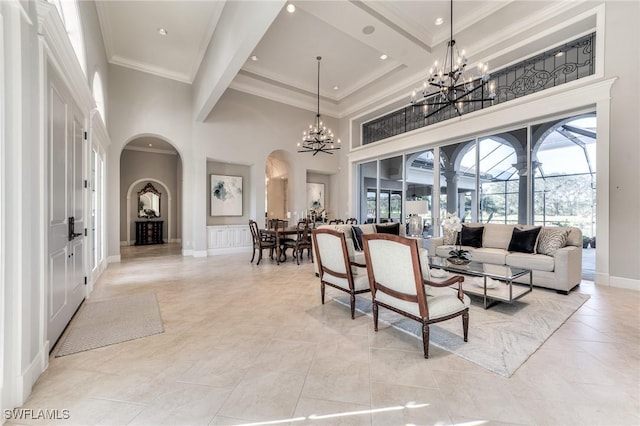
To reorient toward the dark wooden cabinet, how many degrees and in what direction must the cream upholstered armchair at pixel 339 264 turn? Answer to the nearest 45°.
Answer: approximately 90° to its left

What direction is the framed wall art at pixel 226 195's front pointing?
toward the camera

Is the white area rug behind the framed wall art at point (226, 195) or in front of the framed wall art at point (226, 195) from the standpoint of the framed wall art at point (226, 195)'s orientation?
in front

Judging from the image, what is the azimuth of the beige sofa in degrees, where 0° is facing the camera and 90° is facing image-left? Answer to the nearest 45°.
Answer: approximately 45°

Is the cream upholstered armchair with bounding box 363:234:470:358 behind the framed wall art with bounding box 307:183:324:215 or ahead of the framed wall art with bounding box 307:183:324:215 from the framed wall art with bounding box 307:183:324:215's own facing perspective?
ahead

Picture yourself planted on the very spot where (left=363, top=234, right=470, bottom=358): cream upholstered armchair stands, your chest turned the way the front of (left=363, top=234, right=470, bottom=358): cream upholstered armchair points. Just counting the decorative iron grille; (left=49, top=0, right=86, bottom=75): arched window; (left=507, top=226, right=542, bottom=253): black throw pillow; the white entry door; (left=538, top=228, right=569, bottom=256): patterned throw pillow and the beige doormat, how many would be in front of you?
3

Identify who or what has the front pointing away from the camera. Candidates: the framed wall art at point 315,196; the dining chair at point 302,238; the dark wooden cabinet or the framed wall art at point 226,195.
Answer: the dining chair

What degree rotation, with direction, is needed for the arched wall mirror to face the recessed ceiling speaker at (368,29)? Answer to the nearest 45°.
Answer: approximately 45° to its left

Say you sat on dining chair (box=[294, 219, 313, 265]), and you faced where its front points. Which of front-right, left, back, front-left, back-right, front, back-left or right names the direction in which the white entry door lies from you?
back-left

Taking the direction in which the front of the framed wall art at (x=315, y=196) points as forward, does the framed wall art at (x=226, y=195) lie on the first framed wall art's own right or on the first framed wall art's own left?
on the first framed wall art's own right

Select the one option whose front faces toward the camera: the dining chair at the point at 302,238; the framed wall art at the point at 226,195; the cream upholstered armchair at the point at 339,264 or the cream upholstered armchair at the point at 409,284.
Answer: the framed wall art

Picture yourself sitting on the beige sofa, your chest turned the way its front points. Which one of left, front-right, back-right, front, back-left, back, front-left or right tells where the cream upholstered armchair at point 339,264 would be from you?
front

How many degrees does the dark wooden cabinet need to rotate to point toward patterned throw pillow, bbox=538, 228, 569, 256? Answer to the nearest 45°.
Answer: approximately 45° to its left

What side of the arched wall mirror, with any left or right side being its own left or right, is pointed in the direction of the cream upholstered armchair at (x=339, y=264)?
front

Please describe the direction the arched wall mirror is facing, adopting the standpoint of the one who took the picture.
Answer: facing the viewer
